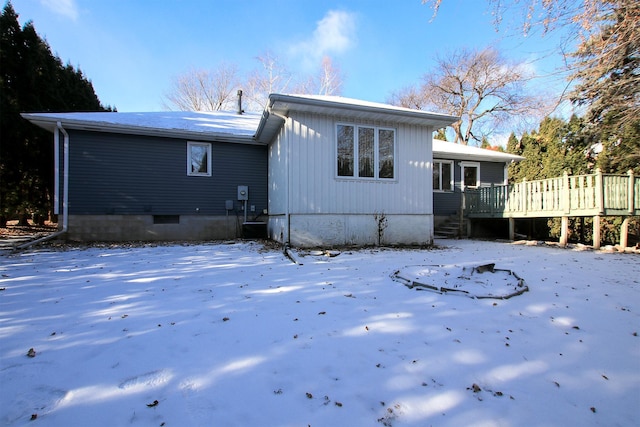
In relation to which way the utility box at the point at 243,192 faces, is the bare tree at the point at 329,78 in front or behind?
behind

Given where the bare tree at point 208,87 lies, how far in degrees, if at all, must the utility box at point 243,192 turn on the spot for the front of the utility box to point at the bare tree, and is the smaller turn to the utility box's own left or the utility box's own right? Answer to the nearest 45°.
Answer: approximately 180°

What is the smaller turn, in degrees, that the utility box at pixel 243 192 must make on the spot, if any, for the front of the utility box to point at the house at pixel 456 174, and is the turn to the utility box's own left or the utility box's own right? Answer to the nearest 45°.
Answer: approximately 90° to the utility box's own left

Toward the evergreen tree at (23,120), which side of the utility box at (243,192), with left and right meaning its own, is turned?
right

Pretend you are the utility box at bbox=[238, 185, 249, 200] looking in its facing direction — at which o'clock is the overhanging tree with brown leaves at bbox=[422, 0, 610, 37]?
The overhanging tree with brown leaves is roughly at 11 o'clock from the utility box.

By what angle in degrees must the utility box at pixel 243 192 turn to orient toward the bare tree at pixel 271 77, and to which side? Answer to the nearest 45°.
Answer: approximately 180°
